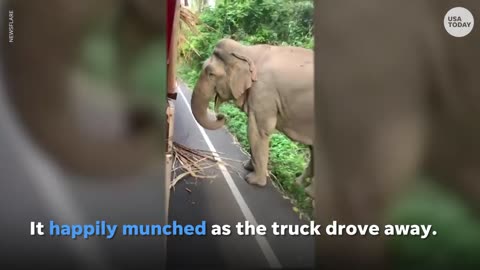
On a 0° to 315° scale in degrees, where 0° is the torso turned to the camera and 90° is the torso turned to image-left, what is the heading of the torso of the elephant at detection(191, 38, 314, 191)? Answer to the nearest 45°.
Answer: approximately 90°
